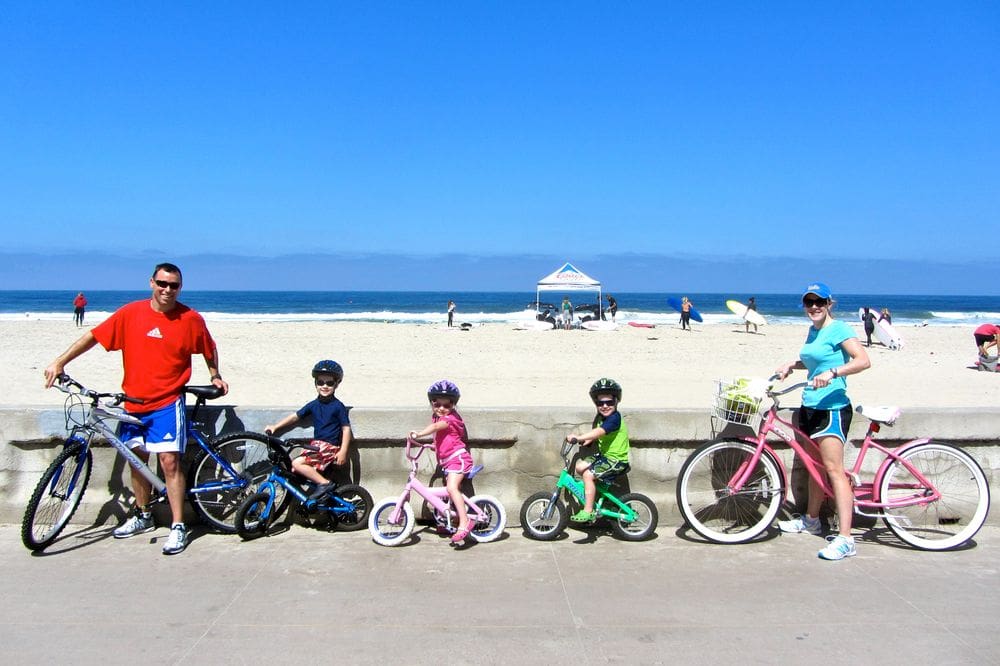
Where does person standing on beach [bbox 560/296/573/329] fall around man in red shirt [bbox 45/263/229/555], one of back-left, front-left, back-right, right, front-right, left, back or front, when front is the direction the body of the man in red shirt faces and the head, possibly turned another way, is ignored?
back-left

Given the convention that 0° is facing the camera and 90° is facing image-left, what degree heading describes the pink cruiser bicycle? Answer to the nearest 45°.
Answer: approximately 90°

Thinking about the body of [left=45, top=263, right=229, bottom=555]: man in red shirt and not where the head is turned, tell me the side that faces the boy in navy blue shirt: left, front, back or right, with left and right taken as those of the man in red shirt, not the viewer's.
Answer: left

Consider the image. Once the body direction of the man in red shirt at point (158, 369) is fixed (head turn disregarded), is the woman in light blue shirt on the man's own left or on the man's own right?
on the man's own left

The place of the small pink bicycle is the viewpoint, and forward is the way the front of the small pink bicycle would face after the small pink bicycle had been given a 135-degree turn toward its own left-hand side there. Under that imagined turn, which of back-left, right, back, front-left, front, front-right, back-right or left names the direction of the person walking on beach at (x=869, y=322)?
left

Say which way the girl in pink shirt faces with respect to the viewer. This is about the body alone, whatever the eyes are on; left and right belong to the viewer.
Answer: facing the viewer and to the left of the viewer

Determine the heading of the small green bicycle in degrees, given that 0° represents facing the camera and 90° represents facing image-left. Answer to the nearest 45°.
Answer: approximately 90°

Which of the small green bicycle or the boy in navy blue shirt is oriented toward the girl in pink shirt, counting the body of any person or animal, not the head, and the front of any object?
the small green bicycle

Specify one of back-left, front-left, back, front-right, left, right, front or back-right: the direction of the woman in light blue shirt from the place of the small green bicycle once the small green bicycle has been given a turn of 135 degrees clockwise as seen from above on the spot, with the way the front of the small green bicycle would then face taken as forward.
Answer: front-right

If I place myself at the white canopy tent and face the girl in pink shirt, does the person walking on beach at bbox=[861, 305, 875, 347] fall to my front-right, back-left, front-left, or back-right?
front-left

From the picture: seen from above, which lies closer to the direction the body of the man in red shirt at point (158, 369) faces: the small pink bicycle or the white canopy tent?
the small pink bicycle

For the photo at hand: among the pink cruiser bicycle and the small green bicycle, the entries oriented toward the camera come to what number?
0

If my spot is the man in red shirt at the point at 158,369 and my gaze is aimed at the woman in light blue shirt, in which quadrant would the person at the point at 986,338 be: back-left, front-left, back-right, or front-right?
front-left

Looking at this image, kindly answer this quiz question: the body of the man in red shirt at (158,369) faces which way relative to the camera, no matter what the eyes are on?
toward the camera
